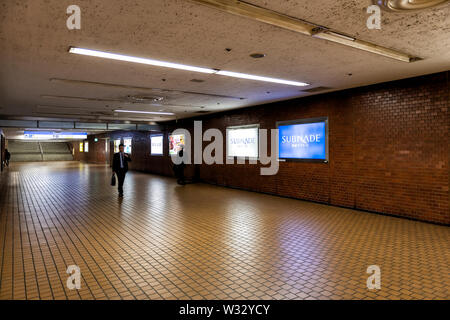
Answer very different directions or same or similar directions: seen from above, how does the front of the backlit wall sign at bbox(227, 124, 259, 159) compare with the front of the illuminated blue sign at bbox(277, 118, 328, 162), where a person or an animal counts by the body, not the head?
same or similar directions

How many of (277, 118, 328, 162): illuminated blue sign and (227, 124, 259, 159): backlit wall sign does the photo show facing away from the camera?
0

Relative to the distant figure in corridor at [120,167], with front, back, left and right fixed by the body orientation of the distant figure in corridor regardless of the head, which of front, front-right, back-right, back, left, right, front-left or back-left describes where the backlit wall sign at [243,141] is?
left

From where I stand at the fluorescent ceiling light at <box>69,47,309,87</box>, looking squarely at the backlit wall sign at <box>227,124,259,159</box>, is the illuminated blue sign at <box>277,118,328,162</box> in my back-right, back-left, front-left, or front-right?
front-right

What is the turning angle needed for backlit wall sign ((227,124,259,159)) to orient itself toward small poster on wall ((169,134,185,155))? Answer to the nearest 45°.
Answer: approximately 90° to its right

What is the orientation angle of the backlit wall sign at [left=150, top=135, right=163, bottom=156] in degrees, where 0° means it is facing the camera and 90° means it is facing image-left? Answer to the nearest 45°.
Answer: approximately 45°

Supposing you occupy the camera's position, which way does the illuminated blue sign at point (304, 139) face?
facing the viewer and to the left of the viewer

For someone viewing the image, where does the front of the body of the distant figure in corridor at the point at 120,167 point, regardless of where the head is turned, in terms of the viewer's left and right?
facing the viewer

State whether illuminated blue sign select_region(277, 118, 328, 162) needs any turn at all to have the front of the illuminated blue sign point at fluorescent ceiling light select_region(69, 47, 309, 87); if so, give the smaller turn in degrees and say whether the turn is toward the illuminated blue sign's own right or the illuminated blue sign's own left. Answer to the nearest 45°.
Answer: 0° — it already faces it

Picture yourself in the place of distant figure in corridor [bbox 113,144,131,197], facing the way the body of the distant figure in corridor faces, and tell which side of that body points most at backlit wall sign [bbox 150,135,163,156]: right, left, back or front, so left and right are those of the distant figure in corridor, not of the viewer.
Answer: back

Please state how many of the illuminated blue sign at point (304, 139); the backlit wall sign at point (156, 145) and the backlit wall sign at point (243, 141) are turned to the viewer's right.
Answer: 0

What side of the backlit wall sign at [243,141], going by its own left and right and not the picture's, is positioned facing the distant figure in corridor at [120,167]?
front

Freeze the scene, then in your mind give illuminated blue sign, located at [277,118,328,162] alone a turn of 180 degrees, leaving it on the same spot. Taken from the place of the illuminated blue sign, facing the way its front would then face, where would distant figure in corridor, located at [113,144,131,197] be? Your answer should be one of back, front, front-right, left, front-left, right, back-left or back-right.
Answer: back-left

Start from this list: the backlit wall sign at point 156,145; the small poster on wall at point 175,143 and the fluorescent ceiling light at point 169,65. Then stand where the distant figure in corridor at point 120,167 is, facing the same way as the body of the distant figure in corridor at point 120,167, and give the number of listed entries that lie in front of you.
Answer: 1

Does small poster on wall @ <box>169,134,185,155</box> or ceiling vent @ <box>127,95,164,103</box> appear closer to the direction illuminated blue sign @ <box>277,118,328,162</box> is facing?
the ceiling vent
